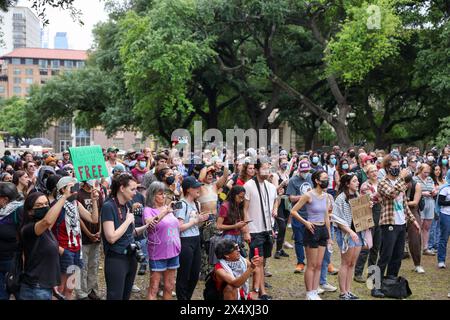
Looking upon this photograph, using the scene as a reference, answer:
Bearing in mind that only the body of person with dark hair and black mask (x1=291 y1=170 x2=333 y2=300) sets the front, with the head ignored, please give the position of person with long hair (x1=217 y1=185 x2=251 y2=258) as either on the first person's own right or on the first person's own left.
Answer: on the first person's own right

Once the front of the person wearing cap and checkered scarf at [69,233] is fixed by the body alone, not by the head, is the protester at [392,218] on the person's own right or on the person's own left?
on the person's own left

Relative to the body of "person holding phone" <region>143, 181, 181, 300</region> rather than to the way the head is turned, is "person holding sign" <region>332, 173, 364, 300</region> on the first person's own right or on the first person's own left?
on the first person's own left

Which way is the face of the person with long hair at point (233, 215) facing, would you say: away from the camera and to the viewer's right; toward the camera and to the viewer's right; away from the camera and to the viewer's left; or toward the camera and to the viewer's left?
toward the camera and to the viewer's right

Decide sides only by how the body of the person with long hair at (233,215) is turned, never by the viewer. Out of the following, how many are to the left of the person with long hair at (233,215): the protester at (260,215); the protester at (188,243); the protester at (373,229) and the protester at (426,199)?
3

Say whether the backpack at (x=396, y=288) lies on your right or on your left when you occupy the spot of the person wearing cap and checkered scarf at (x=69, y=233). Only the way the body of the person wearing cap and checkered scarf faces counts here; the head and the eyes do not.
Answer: on your left

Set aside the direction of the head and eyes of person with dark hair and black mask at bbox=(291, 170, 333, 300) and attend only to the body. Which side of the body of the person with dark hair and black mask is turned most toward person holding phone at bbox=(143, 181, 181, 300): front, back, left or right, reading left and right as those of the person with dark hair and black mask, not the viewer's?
right

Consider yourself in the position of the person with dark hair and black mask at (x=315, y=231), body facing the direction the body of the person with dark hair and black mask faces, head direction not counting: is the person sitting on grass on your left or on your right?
on your right

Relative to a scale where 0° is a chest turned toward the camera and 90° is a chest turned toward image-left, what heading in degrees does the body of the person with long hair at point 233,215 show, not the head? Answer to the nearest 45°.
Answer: approximately 315°

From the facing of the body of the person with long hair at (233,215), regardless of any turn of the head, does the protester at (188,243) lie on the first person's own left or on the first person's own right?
on the first person's own right

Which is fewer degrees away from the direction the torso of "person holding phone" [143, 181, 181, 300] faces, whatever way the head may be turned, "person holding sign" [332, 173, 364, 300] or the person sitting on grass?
the person sitting on grass

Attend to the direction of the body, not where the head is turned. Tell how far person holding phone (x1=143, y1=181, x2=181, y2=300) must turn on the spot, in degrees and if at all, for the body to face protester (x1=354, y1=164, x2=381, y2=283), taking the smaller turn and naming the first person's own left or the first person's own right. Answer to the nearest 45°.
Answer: approximately 90° to the first person's own left
